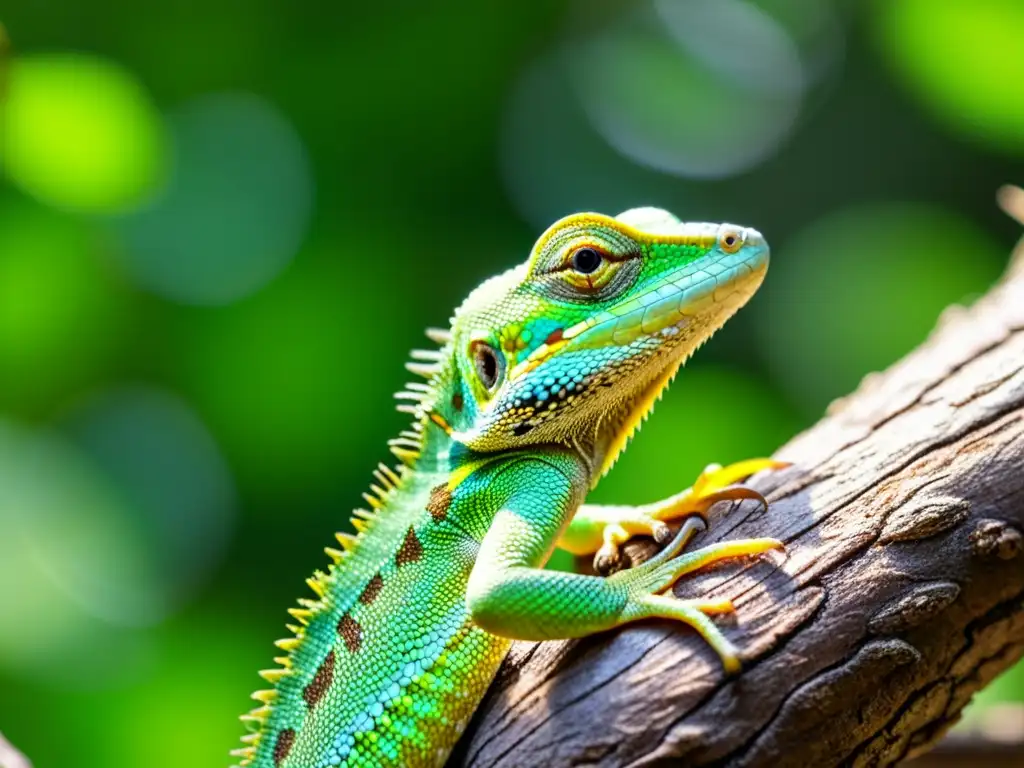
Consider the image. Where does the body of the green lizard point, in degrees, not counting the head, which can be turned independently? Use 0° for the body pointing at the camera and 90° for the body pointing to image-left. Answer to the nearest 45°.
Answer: approximately 270°
